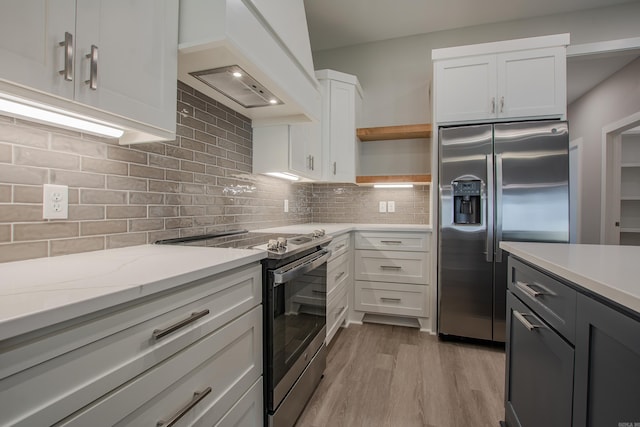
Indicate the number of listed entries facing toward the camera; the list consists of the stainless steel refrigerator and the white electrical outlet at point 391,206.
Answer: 2

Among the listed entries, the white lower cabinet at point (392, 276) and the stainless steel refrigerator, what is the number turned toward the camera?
2

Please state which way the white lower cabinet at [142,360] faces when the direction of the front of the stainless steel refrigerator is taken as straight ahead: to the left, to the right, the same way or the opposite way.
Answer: to the left

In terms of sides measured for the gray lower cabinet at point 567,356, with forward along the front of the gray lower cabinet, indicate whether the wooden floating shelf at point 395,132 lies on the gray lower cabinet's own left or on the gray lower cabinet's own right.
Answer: on the gray lower cabinet's own right

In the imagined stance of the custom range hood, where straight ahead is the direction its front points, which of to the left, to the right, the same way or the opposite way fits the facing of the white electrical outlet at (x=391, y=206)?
to the right

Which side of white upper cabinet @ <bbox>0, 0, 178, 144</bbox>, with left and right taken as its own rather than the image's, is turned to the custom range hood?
left

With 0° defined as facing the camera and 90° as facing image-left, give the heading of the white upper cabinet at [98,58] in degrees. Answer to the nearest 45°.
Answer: approximately 315°

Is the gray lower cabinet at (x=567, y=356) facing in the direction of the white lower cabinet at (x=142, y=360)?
yes

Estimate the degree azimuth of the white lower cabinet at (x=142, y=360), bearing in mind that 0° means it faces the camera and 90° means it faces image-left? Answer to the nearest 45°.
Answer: approximately 315°

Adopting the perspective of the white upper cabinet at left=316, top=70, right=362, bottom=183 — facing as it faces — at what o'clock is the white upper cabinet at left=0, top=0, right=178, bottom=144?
the white upper cabinet at left=0, top=0, right=178, bottom=144 is roughly at 2 o'clock from the white upper cabinet at left=316, top=70, right=362, bottom=183.

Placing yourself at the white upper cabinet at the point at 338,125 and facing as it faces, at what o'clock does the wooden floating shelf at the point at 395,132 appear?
The wooden floating shelf is roughly at 10 o'clock from the white upper cabinet.

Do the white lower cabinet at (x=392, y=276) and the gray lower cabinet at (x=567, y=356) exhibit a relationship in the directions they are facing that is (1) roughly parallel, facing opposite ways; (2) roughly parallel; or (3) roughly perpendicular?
roughly perpendicular
